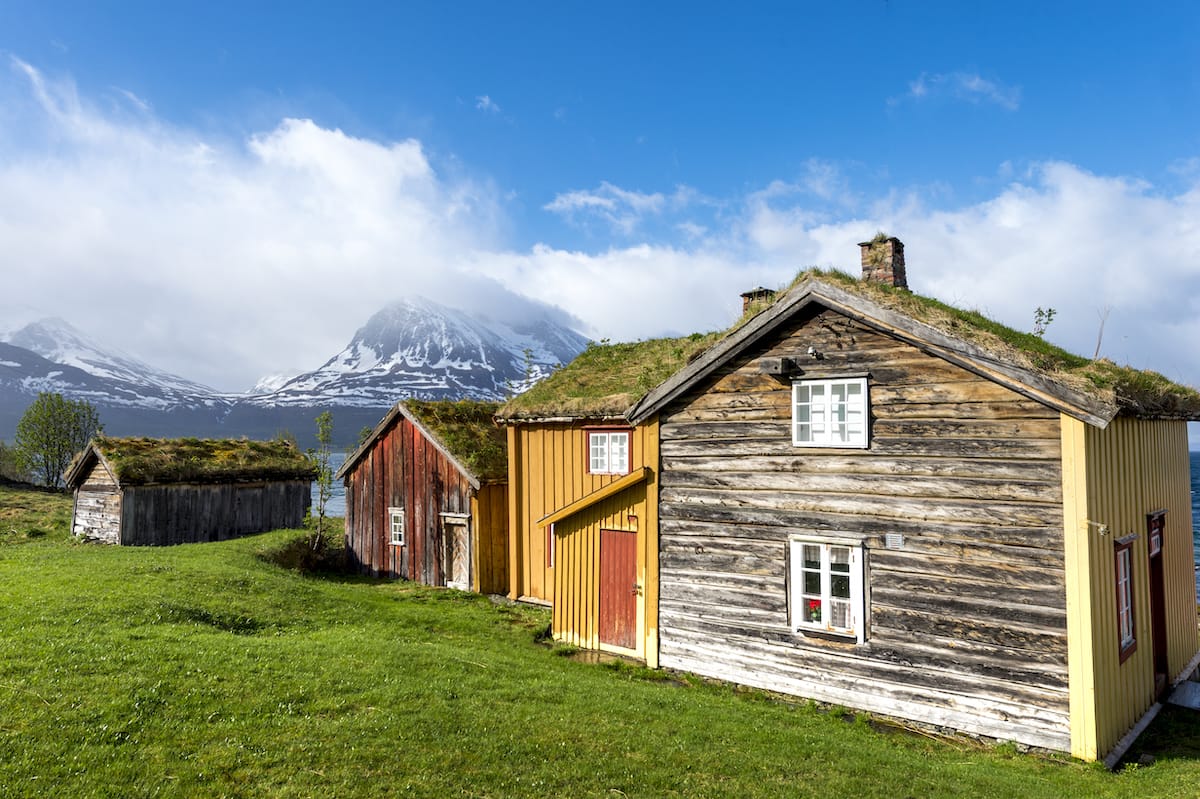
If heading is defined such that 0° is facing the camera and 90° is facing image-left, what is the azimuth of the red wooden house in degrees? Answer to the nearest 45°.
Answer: approximately 45°

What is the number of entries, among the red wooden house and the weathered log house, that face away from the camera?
0

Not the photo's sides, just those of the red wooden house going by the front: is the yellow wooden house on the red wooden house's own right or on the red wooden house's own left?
on the red wooden house's own left

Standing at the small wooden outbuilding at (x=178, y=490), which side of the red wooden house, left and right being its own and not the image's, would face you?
right

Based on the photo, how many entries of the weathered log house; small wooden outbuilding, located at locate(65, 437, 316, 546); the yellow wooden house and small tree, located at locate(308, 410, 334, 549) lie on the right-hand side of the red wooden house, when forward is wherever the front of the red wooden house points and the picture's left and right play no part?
2

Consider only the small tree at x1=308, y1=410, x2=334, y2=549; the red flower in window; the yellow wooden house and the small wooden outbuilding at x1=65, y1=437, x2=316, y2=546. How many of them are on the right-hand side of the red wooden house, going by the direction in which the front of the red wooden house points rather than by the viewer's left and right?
2
